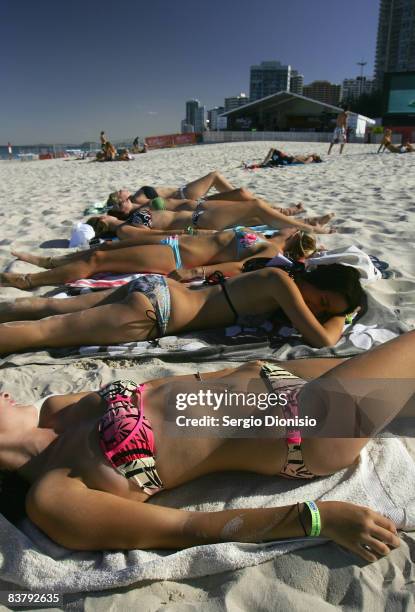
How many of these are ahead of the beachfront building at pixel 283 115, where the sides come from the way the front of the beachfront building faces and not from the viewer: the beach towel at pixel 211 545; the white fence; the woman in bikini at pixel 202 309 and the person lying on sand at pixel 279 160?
4

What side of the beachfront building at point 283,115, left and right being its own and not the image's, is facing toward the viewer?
front

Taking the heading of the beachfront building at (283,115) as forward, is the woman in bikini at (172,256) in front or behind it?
in front

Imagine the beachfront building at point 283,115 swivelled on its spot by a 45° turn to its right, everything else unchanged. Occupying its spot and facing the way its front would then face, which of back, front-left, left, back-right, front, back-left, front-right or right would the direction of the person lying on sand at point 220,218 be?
front-left

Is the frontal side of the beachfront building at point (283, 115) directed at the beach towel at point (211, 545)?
yes

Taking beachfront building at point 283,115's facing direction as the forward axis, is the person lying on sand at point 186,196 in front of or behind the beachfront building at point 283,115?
in front

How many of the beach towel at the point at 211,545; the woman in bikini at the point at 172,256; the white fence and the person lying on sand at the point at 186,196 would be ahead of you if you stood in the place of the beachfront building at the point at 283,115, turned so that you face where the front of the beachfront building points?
4

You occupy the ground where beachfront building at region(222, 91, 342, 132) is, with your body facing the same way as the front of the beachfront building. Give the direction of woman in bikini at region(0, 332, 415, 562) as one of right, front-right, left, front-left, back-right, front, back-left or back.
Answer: front

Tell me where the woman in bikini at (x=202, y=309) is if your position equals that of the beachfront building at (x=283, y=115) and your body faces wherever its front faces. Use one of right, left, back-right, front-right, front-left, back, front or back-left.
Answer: front

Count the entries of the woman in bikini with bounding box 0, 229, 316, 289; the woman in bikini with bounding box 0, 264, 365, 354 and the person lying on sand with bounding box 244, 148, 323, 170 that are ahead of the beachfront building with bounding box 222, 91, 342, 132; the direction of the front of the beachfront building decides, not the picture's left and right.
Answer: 3

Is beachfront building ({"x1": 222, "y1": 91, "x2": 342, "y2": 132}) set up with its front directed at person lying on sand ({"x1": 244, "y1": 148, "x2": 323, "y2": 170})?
yes

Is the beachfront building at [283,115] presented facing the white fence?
yes
